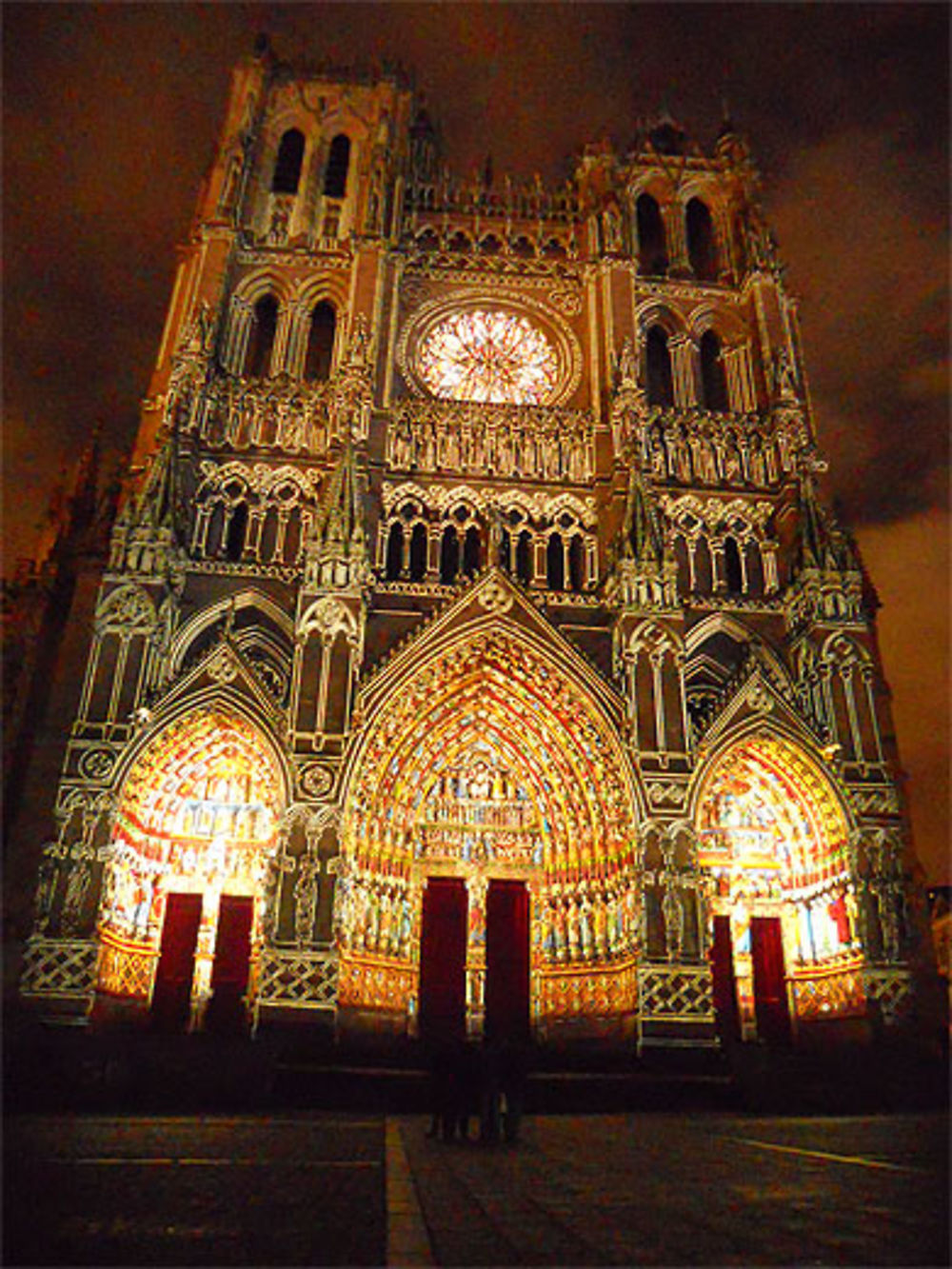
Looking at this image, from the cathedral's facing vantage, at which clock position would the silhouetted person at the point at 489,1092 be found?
The silhouetted person is roughly at 12 o'clock from the cathedral.

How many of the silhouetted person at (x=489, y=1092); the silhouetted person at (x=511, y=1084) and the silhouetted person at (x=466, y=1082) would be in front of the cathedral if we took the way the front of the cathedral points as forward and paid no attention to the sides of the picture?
3

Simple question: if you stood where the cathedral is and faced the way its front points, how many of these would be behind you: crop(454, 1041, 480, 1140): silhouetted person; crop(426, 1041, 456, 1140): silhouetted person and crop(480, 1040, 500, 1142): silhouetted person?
0

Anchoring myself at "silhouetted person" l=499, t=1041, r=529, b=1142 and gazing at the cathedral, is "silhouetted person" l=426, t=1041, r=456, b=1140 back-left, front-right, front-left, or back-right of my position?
front-left

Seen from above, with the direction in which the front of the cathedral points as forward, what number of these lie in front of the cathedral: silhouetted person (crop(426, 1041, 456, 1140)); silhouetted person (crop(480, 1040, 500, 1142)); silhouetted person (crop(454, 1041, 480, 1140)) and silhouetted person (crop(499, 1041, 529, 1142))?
4

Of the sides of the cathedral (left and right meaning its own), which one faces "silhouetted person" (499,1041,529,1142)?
front

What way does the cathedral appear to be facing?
toward the camera

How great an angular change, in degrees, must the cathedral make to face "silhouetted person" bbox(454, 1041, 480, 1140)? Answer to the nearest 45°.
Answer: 0° — it already faces them

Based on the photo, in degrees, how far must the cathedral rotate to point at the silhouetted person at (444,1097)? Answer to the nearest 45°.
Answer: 0° — it already faces them
